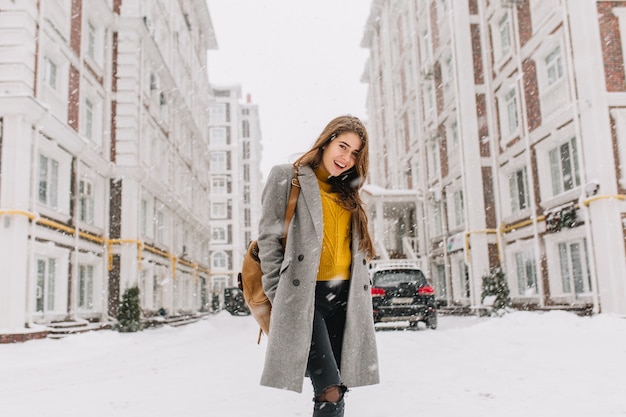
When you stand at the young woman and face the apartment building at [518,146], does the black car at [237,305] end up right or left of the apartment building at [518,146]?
left

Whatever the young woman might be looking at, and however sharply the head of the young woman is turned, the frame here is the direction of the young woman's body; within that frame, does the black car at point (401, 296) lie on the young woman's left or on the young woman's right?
on the young woman's left

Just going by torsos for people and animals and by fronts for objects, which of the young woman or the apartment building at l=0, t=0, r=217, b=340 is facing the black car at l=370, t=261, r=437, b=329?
the apartment building

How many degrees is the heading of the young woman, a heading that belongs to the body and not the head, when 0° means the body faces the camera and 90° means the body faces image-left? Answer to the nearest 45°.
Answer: approximately 315°

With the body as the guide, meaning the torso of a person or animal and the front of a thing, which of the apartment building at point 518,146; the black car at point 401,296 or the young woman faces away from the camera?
the black car

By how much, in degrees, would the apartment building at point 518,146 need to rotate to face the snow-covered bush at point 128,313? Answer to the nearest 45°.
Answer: approximately 45° to its right

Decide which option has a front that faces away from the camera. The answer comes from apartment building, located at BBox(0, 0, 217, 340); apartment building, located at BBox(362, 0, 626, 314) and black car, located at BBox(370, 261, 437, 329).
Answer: the black car

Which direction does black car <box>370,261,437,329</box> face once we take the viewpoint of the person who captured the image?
facing away from the viewer

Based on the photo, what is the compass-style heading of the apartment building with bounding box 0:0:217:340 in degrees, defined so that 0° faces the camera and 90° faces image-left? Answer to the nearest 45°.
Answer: approximately 315°

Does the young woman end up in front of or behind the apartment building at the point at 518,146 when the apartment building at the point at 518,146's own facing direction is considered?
in front

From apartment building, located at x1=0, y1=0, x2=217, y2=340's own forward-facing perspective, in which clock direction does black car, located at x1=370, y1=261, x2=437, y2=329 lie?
The black car is roughly at 12 o'clock from the apartment building.

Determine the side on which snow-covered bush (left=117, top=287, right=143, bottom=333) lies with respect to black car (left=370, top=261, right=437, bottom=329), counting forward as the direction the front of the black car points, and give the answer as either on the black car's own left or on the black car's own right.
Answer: on the black car's own left
